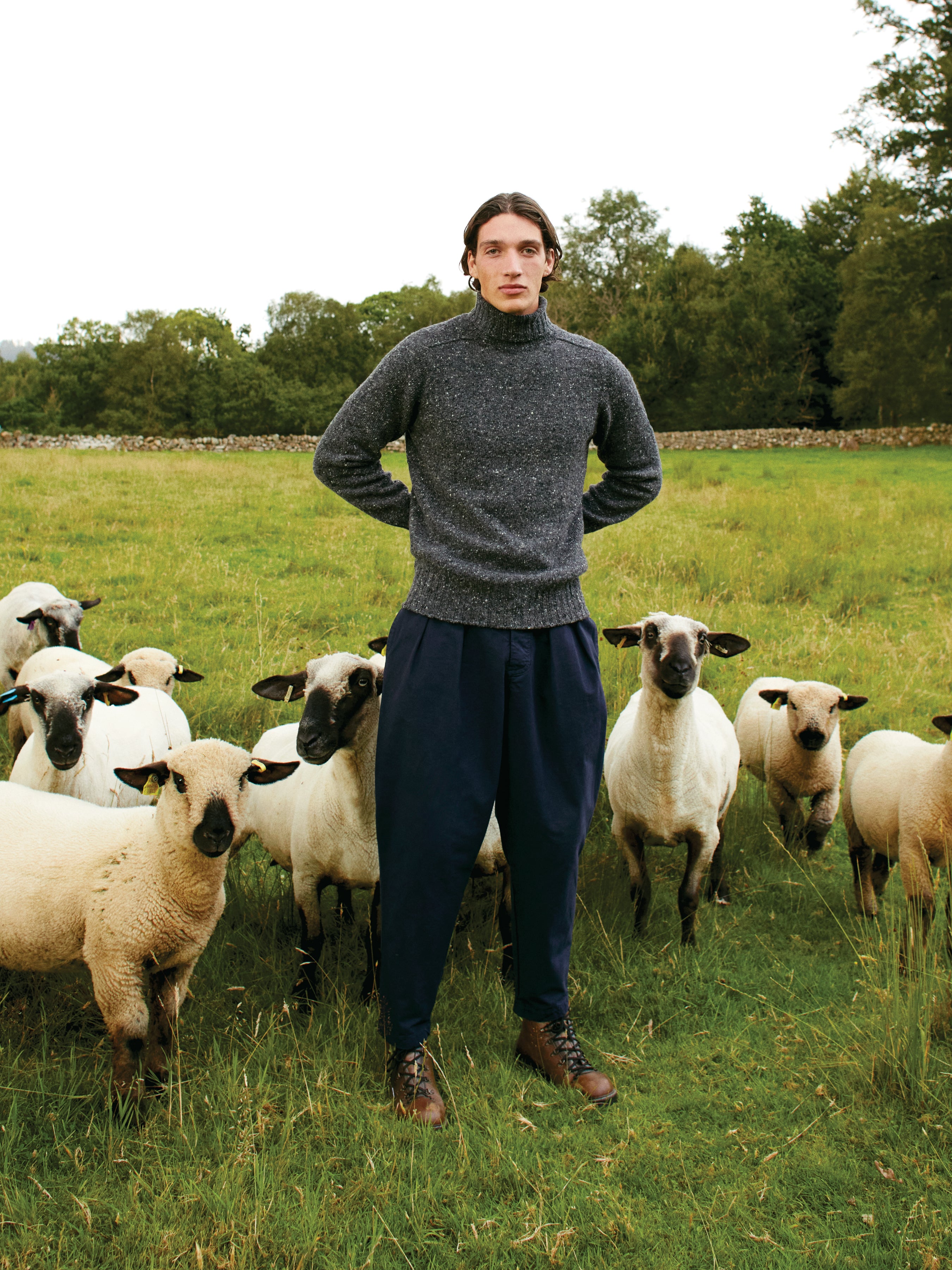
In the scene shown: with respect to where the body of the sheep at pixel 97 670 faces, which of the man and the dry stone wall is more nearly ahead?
the man

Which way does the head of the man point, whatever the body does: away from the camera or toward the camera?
toward the camera

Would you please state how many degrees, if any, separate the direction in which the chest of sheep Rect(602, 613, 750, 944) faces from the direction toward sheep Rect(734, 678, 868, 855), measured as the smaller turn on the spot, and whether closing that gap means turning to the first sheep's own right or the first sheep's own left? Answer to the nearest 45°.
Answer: approximately 135° to the first sheep's own left

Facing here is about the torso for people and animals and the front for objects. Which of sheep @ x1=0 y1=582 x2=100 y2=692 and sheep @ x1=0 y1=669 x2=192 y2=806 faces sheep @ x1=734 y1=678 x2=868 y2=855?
sheep @ x1=0 y1=582 x2=100 y2=692

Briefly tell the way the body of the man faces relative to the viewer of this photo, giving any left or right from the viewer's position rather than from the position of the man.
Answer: facing the viewer

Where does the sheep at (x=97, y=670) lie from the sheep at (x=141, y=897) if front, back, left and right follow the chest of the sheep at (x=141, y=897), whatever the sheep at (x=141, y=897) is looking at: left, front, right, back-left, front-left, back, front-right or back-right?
back-left

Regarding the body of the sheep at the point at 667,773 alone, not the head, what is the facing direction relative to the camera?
toward the camera

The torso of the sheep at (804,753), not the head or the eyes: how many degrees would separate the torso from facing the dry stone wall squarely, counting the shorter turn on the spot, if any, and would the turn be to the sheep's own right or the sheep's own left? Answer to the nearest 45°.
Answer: approximately 135° to the sheep's own left

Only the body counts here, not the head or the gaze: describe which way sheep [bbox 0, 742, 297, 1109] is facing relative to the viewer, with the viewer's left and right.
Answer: facing the viewer and to the right of the viewer

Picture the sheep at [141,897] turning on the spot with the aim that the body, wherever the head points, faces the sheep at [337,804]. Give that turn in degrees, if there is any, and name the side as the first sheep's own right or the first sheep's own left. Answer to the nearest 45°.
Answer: approximately 90° to the first sheep's own left

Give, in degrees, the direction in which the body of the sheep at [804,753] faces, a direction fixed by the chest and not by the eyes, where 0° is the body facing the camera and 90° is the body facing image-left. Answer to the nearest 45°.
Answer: approximately 315°
